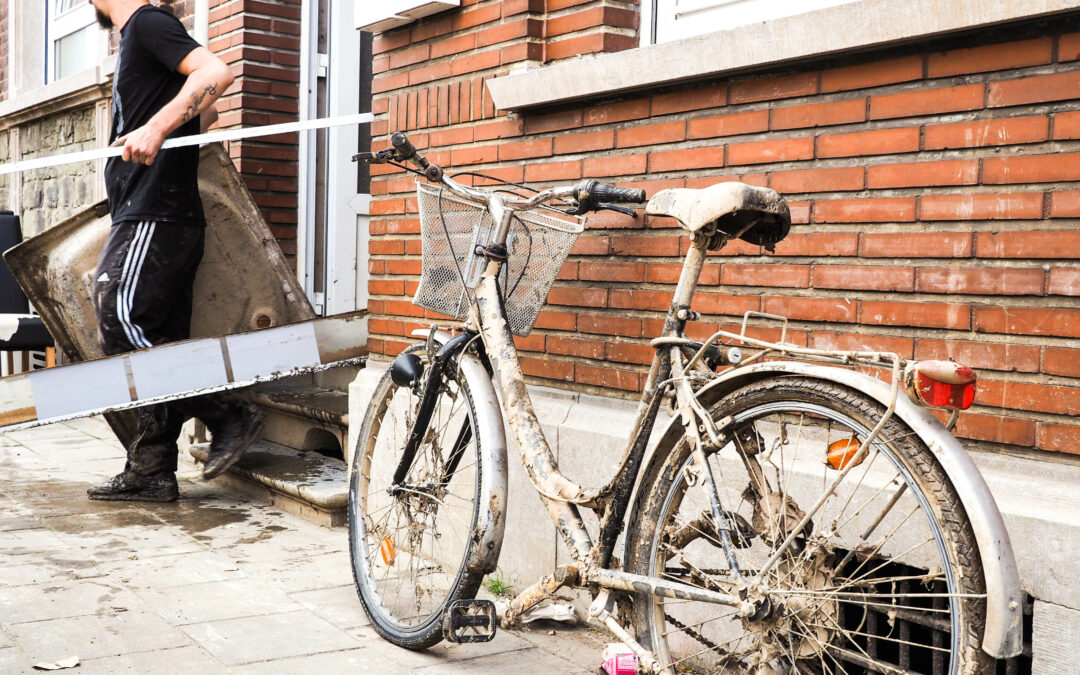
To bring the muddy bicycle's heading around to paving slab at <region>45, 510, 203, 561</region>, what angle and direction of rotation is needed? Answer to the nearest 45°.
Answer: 0° — it already faces it

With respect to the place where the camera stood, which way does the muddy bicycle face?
facing away from the viewer and to the left of the viewer

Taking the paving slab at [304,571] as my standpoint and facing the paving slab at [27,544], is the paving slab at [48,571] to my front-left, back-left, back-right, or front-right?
front-left

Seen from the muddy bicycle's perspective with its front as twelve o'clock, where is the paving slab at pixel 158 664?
The paving slab is roughly at 11 o'clock from the muddy bicycle.

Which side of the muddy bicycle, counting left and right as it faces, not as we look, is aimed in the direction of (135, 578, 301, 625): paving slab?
front

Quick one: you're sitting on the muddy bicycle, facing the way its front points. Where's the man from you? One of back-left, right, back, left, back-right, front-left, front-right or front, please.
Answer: front
